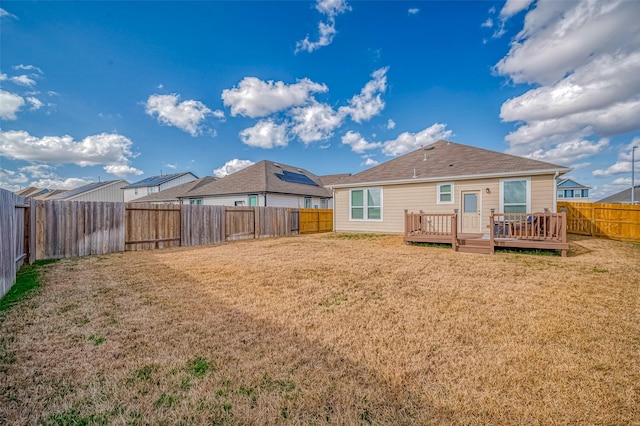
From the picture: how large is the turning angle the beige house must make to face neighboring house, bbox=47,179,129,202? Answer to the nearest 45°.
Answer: approximately 90° to its left

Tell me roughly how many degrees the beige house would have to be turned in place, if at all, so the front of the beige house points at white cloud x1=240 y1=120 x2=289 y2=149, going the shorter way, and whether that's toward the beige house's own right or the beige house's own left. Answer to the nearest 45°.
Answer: approximately 45° to the beige house's own left

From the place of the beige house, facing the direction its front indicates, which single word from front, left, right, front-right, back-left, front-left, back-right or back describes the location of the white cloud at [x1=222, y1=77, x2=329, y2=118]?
left

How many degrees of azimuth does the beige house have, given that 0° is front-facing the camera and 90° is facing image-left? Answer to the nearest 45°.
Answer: approximately 180°

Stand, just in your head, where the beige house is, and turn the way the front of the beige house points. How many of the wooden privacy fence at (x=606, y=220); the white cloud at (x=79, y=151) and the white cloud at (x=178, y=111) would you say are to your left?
2

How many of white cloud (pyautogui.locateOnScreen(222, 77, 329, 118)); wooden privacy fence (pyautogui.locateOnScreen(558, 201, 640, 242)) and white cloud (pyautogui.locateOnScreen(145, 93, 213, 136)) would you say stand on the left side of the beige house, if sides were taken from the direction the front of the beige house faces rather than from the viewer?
2

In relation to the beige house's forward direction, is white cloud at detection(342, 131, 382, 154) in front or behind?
in front

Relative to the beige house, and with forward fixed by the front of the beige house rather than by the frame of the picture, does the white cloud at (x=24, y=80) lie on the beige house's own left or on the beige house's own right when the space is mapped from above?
on the beige house's own left

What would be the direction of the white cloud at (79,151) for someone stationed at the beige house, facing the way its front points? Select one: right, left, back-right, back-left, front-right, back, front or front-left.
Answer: left
